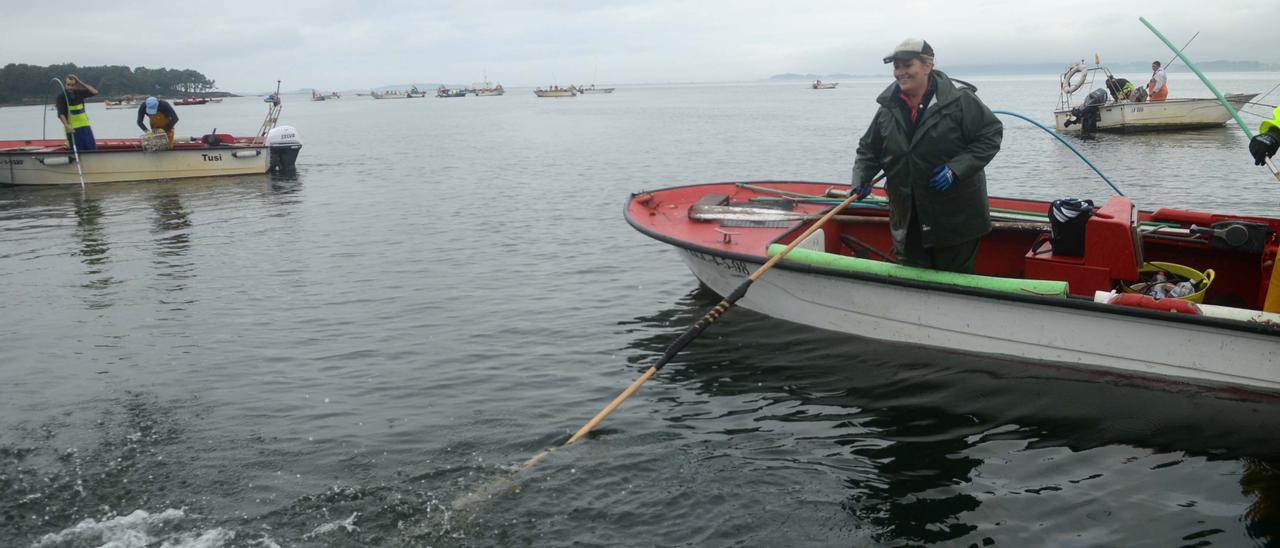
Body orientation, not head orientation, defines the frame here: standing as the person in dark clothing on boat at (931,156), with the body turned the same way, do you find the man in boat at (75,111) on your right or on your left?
on your right

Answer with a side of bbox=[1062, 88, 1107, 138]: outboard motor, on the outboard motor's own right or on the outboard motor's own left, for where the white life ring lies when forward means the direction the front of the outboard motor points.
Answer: on the outboard motor's own left

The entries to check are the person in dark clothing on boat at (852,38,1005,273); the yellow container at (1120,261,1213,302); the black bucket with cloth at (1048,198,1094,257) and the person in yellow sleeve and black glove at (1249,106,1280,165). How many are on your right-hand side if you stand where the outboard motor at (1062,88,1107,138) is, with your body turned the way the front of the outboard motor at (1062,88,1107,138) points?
4

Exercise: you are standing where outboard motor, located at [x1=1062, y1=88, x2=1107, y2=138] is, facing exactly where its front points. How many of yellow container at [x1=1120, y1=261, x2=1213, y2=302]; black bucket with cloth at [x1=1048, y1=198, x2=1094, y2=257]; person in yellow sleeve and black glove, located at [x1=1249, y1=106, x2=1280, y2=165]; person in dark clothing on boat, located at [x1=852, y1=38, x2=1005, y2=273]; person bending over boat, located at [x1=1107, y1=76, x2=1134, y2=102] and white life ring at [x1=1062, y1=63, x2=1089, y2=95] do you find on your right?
4

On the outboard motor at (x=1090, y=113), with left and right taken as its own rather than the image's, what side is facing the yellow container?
right

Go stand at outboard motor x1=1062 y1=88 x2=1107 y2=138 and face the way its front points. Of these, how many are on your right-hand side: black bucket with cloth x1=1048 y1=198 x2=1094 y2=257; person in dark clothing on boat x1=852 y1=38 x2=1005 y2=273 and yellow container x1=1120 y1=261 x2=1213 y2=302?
3

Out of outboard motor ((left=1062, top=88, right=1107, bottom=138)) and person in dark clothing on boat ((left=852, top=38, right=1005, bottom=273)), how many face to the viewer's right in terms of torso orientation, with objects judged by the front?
1

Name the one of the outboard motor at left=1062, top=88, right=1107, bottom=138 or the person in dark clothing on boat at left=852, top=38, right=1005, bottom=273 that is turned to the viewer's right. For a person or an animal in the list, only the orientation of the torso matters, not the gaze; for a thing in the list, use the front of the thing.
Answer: the outboard motor

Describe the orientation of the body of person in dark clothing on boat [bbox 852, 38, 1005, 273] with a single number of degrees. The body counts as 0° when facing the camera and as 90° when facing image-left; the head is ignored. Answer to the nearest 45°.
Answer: approximately 45°

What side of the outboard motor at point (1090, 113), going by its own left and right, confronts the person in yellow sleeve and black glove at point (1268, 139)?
right

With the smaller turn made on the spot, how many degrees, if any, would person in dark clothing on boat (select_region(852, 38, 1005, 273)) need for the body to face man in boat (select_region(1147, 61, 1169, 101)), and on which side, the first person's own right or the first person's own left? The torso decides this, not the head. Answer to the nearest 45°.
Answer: approximately 135° to the first person's own right

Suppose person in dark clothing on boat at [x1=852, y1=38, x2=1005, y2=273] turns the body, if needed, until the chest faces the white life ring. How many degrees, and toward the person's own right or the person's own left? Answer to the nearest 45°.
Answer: approximately 135° to the person's own right

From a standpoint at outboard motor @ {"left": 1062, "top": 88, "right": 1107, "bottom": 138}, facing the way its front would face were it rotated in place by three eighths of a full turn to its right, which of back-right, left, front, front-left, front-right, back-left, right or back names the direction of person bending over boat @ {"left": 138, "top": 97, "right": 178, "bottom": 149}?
front

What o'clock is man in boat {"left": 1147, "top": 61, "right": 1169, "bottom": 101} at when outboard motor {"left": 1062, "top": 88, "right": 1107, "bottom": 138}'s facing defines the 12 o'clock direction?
The man in boat is roughly at 11 o'clock from the outboard motor.

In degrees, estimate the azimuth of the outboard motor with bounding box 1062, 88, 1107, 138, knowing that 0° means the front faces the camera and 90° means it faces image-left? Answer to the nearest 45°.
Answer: approximately 270°

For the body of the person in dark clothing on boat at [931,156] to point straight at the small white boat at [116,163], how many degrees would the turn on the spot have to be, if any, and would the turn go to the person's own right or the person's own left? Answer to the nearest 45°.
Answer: approximately 90° to the person's own right
